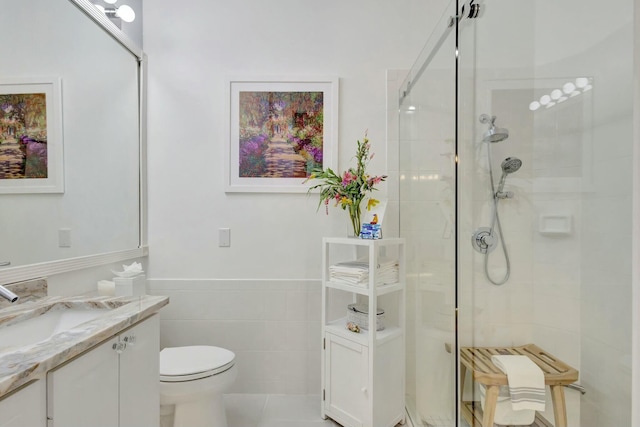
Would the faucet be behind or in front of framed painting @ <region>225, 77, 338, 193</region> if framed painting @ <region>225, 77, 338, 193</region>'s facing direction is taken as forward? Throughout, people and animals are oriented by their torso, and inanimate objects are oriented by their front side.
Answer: in front

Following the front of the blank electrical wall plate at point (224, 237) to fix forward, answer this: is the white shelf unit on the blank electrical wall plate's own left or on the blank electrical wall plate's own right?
on the blank electrical wall plate's own left

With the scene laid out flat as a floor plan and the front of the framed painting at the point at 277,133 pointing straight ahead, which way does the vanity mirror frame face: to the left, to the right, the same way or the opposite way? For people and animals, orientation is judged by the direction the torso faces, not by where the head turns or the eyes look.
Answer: to the left

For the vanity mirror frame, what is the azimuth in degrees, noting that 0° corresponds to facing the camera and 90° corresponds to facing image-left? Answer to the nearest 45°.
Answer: approximately 315°

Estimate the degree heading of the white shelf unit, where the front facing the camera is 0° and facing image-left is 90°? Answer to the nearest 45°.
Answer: approximately 45°

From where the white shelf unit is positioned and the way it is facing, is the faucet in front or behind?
in front
